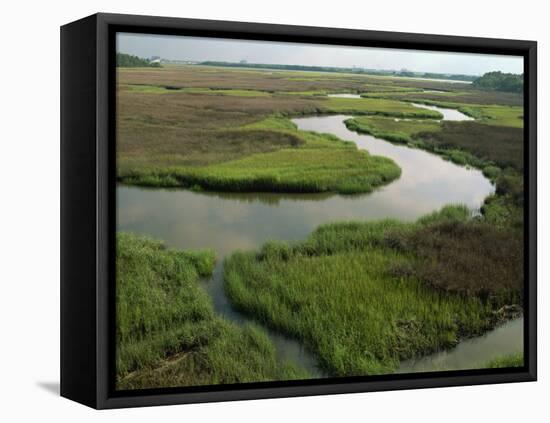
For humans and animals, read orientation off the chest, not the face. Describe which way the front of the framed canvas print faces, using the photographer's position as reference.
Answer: facing the viewer and to the right of the viewer
